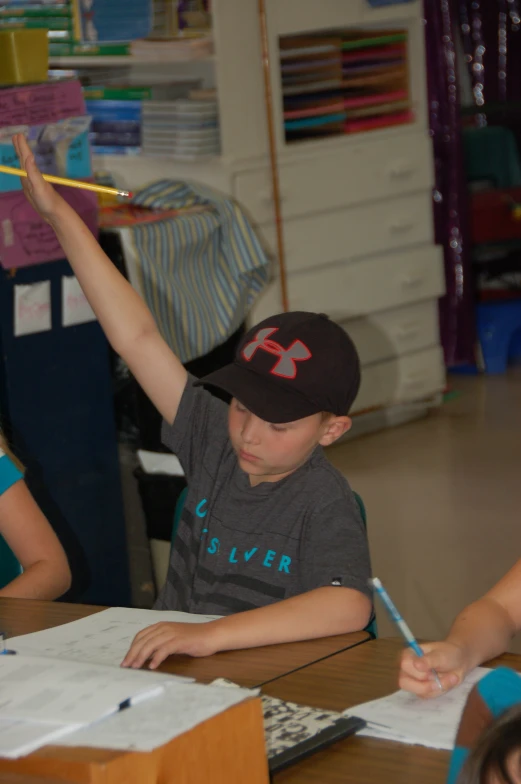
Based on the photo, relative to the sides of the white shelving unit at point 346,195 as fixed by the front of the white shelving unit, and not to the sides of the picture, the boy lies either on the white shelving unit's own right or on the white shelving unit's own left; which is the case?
on the white shelving unit's own right

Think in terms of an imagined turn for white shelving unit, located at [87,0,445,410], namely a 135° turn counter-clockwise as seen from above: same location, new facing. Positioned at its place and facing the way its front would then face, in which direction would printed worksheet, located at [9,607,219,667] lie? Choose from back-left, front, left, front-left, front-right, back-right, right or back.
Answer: back

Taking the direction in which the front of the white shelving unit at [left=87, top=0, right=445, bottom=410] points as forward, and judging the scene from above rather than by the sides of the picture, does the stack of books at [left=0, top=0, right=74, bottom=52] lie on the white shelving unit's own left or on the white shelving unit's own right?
on the white shelving unit's own right

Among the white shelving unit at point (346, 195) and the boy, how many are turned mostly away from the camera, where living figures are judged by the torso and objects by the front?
0

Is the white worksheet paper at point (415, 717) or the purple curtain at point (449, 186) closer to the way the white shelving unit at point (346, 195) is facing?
the white worksheet paper

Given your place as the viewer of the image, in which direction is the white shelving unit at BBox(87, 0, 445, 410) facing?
facing the viewer and to the right of the viewer

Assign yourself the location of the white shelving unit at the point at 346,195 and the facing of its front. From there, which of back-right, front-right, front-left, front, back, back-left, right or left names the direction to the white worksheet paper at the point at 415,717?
front-right

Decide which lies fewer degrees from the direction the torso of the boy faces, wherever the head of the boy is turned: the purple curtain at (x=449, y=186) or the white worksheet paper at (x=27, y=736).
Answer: the white worksheet paper

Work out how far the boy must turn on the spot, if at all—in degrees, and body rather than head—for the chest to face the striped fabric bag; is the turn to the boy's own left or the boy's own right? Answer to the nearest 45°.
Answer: approximately 135° to the boy's own right
